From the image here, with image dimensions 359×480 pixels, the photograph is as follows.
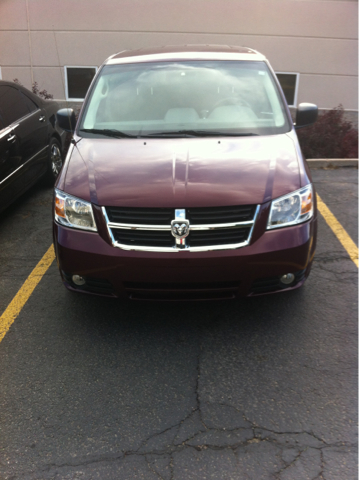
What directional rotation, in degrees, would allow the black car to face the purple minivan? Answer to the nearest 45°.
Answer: approximately 45° to its left

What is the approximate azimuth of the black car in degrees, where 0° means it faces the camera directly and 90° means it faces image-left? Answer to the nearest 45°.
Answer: approximately 45°

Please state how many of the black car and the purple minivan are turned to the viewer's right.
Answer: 0

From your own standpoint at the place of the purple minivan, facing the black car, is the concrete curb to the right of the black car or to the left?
right

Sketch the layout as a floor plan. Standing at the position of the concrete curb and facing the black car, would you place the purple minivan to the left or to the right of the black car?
left

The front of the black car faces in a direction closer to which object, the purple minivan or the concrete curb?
the purple minivan

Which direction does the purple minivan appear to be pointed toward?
toward the camera
